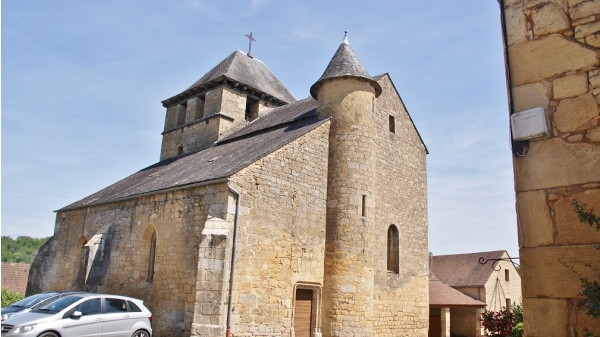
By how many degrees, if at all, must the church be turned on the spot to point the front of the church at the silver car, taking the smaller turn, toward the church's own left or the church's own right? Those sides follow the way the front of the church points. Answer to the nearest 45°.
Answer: approximately 90° to the church's own right

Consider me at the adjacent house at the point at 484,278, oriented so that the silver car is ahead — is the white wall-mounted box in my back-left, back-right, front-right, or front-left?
front-left

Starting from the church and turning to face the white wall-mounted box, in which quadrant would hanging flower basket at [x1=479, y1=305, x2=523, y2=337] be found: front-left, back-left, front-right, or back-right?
front-left

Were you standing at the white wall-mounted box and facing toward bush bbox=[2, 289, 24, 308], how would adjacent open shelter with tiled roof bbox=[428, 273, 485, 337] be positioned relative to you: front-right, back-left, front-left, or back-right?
front-right

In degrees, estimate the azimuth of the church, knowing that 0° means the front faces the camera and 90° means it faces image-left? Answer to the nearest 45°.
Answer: approximately 315°

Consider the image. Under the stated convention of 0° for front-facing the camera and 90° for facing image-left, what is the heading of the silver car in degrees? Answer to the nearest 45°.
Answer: approximately 45°

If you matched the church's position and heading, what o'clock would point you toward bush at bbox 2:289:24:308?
The bush is roughly at 6 o'clock from the church.

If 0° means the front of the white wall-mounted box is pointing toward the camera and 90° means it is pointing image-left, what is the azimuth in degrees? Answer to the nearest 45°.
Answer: approximately 45°

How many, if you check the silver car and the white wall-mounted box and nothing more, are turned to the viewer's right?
0

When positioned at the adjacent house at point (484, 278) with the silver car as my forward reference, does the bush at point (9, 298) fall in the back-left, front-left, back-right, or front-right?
front-right

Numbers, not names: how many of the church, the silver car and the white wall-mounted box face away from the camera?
0

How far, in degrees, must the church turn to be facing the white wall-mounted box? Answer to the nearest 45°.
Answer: approximately 45° to its right
